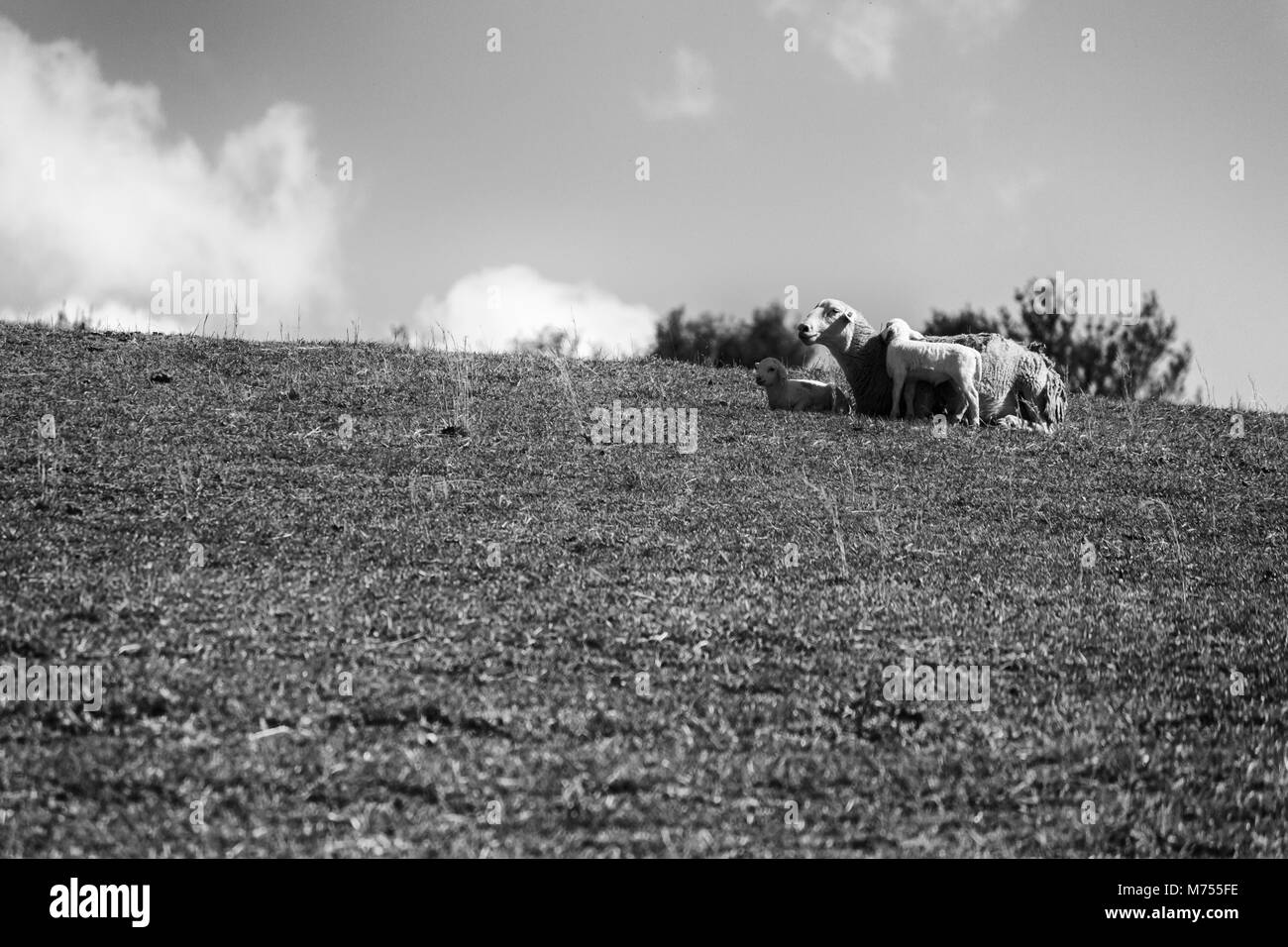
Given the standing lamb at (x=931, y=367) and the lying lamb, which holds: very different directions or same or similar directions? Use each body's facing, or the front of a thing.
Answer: same or similar directions

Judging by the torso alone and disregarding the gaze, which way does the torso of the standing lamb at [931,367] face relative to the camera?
to the viewer's left

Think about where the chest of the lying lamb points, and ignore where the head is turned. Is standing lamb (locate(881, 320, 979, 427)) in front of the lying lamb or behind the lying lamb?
behind

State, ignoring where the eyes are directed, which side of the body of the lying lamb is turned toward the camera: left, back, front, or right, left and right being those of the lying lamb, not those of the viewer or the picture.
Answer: left

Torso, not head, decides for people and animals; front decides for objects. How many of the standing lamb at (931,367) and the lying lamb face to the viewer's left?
2
